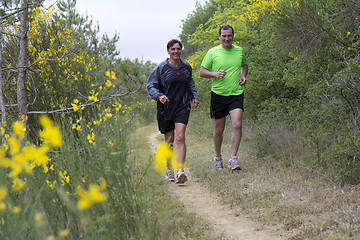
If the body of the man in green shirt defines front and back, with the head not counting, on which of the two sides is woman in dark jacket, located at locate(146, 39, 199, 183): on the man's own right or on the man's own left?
on the man's own right

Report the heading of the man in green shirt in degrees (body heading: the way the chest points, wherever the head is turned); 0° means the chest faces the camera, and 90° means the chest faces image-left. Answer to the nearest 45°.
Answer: approximately 0°

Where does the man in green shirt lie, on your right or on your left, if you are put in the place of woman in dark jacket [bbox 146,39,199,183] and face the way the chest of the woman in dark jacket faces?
on your left

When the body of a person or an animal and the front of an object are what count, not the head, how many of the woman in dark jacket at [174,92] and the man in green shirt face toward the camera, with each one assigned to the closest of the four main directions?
2
